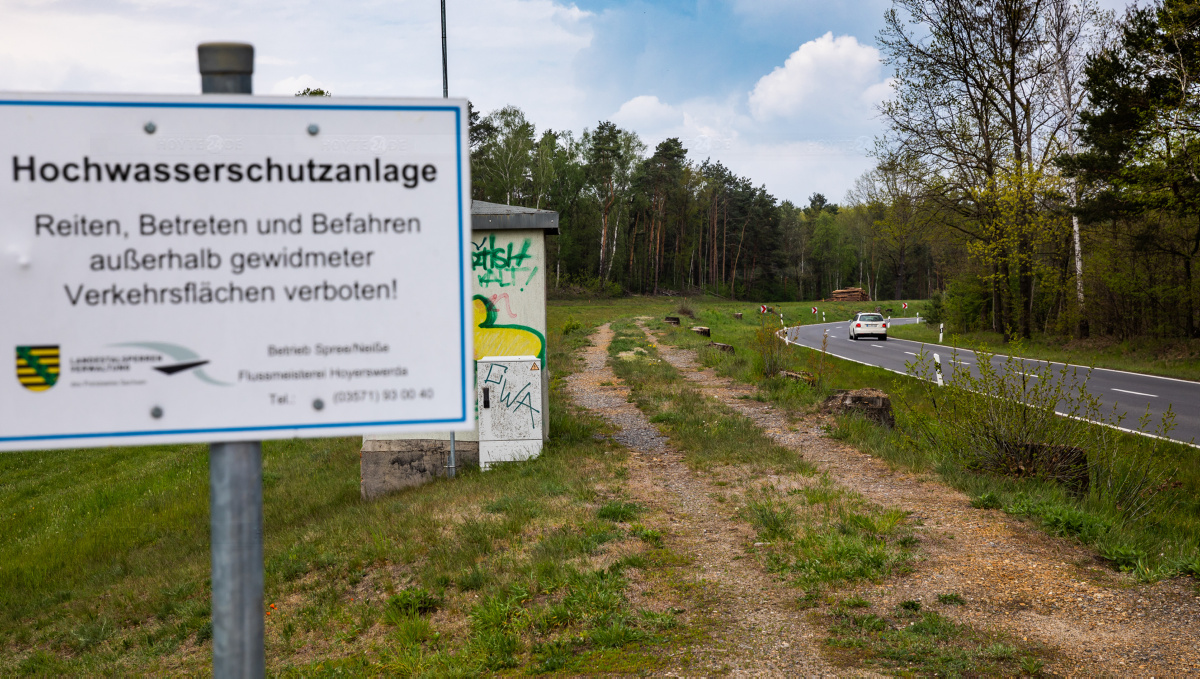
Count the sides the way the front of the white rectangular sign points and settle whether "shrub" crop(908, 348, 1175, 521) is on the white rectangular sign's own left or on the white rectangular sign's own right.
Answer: on the white rectangular sign's own left

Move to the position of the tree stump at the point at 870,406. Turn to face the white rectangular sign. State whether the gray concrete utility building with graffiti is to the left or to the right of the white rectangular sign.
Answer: right

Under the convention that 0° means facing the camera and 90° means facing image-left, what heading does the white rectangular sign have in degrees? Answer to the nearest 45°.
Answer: approximately 0°
